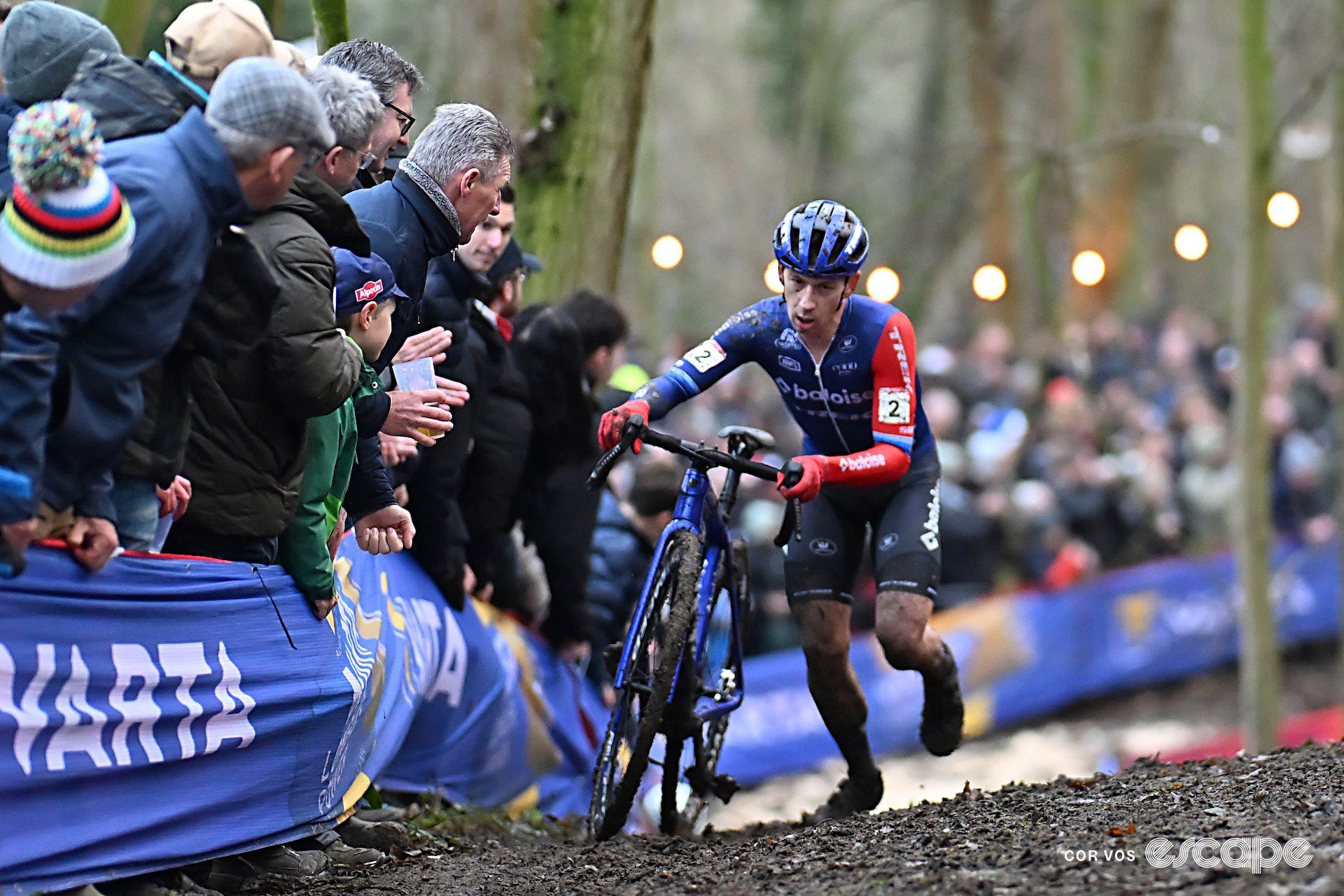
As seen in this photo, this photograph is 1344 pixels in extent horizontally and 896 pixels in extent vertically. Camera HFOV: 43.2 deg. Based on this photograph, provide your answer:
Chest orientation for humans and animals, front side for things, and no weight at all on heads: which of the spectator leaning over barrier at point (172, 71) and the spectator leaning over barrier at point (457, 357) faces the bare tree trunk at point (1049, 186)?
the spectator leaning over barrier at point (172, 71)

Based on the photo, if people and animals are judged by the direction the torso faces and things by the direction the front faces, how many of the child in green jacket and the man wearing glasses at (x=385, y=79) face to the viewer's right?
2

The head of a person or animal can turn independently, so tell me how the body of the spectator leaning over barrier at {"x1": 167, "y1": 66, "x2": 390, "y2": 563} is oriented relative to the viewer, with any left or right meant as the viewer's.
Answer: facing away from the viewer and to the right of the viewer

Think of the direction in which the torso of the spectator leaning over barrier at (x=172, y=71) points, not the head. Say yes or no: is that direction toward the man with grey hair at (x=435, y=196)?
yes

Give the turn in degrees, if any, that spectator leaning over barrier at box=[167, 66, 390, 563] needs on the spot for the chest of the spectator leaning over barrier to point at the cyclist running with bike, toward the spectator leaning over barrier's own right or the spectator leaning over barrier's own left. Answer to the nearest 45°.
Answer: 0° — they already face them

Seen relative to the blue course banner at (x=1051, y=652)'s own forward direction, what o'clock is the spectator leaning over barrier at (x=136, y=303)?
The spectator leaning over barrier is roughly at 2 o'clock from the blue course banner.

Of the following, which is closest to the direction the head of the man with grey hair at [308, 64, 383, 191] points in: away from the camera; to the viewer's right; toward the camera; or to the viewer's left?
to the viewer's right

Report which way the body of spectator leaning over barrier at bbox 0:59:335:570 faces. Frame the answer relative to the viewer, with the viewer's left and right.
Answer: facing away from the viewer and to the right of the viewer

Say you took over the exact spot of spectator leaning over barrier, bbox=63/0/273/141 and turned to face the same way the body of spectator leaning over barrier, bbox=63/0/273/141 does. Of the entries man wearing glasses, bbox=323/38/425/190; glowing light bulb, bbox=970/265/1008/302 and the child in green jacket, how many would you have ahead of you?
3

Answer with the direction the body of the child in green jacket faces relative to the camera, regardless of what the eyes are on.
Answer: to the viewer's right

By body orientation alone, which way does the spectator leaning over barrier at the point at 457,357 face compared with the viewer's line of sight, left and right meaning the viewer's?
facing the viewer and to the right of the viewer

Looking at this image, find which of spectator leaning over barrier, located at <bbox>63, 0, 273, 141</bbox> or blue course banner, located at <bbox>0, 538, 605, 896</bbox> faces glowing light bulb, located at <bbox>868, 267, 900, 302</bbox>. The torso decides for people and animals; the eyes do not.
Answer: the spectator leaning over barrier
